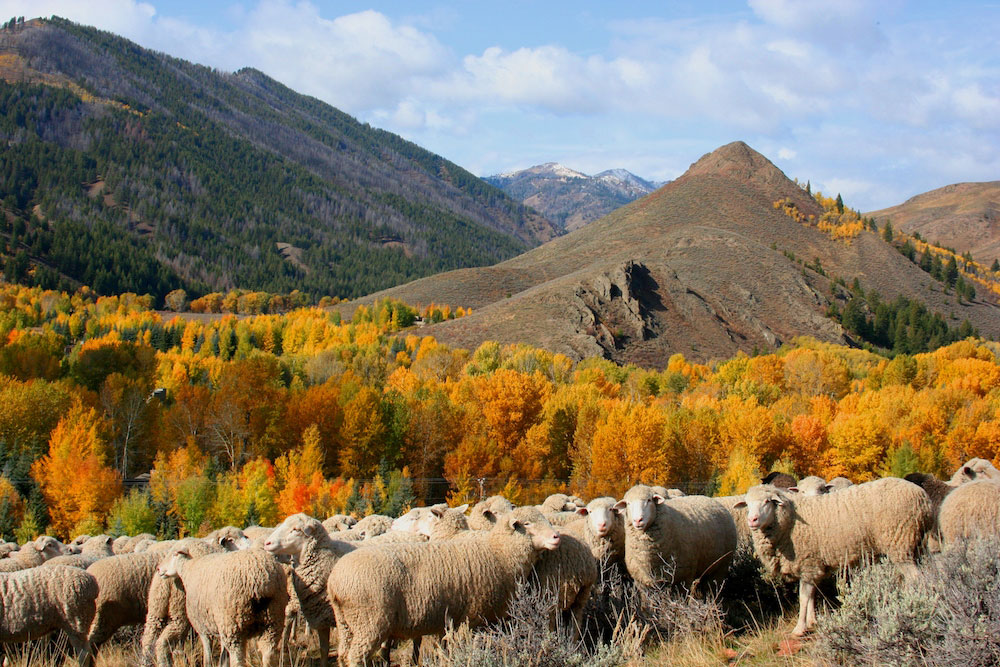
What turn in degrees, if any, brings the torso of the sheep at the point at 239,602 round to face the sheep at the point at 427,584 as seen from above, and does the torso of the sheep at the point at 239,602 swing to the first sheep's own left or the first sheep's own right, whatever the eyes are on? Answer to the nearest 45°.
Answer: approximately 180°

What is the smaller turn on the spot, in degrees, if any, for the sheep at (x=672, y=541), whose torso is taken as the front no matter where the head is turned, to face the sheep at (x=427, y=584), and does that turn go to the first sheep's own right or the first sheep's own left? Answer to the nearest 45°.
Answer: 0° — it already faces it

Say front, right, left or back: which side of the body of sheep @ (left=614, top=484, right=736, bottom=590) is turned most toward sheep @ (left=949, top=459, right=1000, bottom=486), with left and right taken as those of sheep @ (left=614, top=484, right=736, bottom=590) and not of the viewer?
back

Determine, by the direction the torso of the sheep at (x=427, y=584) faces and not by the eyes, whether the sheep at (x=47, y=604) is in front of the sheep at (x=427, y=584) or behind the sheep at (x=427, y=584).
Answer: behind

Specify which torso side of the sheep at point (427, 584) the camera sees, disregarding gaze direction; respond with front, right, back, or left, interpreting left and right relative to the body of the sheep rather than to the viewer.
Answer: right

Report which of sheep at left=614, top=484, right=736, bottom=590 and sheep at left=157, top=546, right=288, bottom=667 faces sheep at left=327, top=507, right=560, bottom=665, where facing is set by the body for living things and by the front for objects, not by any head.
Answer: sheep at left=614, top=484, right=736, bottom=590

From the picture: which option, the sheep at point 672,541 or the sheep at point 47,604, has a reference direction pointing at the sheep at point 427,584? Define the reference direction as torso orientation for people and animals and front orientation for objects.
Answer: the sheep at point 672,541

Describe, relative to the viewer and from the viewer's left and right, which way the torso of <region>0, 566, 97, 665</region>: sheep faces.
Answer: facing to the left of the viewer

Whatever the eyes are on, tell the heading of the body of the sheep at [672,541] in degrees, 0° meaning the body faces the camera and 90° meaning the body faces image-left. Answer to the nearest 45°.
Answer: approximately 45°
